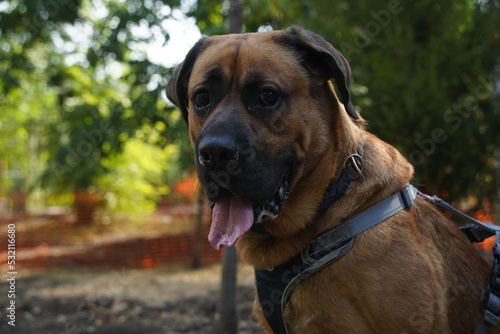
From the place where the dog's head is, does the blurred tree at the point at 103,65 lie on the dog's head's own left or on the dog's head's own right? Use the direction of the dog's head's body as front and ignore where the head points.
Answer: on the dog's head's own right

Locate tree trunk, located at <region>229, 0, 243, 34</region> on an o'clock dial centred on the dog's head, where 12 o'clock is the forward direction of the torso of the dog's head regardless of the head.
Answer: The tree trunk is roughly at 4 o'clock from the dog's head.

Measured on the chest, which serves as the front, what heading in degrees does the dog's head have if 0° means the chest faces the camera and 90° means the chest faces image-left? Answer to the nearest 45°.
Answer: approximately 45°

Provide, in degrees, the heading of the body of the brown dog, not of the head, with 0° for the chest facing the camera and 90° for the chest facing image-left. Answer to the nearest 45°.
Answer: approximately 45°

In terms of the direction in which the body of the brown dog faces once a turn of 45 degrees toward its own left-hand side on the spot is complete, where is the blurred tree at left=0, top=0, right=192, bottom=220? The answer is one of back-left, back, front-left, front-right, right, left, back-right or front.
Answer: back-right

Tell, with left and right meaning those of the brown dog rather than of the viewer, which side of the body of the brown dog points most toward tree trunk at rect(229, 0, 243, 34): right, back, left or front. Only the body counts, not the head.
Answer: right
